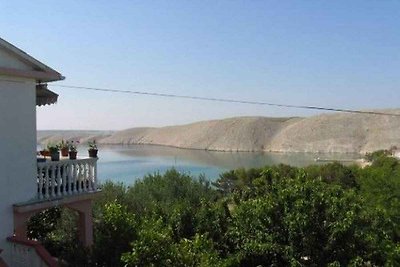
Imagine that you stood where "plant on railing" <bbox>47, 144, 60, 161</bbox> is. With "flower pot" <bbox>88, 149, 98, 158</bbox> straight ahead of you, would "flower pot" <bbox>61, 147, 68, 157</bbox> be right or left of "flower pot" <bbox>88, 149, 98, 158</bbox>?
left

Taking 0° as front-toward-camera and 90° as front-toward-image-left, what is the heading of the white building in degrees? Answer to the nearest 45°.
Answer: approximately 270°
